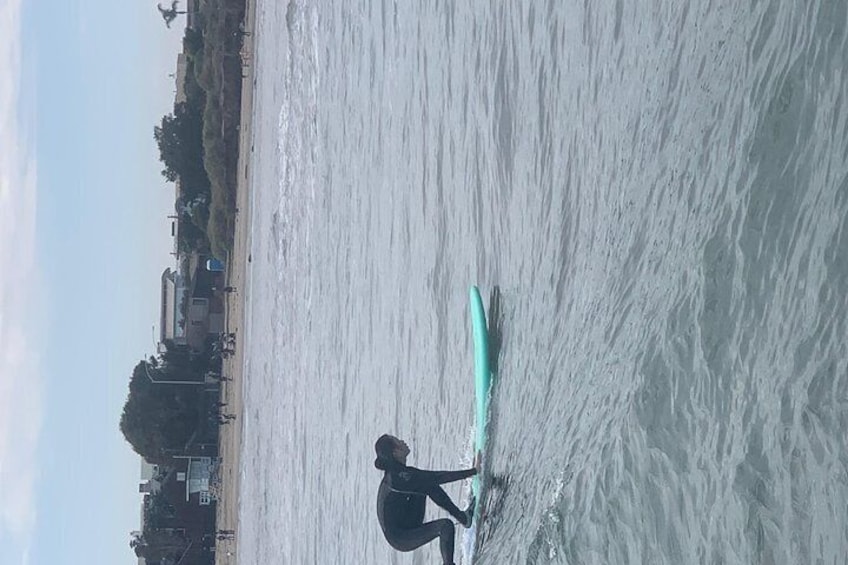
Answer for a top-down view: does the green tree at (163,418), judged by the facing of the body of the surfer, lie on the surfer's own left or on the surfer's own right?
on the surfer's own left
